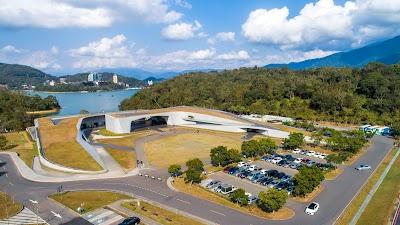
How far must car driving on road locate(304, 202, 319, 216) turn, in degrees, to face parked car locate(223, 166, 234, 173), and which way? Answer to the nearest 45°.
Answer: approximately 90° to its right

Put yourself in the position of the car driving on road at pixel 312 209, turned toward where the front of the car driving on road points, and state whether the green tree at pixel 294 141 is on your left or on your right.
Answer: on your right

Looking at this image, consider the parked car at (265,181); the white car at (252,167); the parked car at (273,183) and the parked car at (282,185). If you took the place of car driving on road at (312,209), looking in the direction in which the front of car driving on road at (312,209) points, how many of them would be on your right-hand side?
4

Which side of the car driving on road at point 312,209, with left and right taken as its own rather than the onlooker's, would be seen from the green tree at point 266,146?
right

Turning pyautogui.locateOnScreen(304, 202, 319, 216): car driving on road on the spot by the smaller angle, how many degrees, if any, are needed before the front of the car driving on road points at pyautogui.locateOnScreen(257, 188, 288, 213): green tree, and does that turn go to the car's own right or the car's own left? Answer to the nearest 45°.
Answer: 0° — it already faces it

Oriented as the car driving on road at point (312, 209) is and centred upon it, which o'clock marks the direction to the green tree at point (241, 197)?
The green tree is roughly at 1 o'clock from the car driving on road.

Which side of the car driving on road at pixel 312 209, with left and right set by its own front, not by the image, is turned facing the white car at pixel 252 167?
right

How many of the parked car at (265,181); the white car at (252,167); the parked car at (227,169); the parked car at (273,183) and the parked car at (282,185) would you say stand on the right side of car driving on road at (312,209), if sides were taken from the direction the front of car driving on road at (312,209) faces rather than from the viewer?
5

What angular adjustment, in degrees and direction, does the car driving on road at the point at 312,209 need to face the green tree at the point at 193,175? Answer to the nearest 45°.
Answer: approximately 45° to its right
